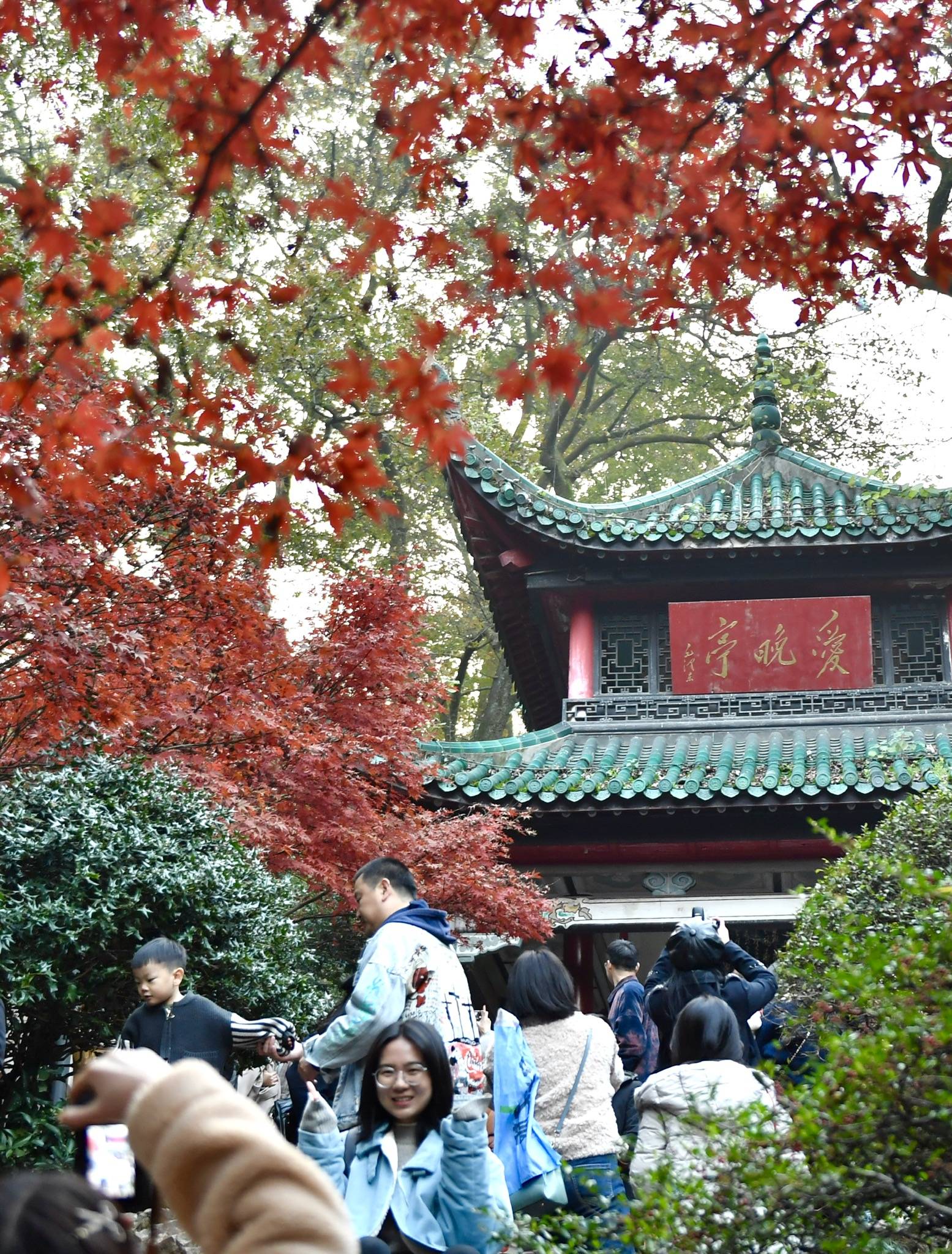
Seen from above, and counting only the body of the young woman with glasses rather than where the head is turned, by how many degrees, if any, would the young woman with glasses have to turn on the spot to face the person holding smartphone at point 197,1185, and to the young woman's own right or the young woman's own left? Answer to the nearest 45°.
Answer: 0° — they already face them

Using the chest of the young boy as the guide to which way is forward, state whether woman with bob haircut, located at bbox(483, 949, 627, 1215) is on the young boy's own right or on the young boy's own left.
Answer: on the young boy's own left

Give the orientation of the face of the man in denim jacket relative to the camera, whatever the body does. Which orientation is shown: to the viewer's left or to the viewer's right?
to the viewer's left

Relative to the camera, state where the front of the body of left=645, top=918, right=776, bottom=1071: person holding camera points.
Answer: away from the camera

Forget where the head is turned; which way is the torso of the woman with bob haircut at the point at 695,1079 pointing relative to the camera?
away from the camera

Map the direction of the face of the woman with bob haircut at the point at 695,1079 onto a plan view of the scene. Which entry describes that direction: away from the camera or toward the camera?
away from the camera

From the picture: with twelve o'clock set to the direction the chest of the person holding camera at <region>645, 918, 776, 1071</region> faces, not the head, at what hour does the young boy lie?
The young boy is roughly at 8 o'clock from the person holding camera.

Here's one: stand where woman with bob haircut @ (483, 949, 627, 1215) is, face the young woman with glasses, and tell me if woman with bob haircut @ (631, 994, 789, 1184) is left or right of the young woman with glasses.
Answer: left

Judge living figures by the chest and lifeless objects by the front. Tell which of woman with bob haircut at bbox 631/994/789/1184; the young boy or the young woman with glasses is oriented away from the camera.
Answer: the woman with bob haircut

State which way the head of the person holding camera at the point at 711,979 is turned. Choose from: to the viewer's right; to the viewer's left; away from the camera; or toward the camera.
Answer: away from the camera

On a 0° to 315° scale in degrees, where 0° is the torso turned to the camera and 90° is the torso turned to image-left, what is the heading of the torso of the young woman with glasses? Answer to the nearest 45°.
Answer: approximately 0°

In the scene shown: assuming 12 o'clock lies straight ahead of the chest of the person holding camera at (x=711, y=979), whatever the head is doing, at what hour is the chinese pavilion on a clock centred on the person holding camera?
The chinese pavilion is roughly at 12 o'clock from the person holding camera.
